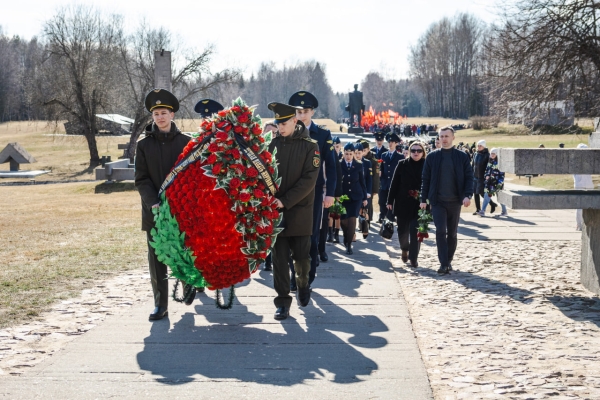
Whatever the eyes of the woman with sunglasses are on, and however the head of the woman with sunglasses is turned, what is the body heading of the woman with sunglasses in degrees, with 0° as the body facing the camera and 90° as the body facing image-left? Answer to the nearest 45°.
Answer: approximately 0°

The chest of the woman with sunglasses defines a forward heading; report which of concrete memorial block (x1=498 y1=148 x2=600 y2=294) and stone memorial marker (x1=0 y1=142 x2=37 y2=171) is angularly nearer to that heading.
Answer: the concrete memorial block

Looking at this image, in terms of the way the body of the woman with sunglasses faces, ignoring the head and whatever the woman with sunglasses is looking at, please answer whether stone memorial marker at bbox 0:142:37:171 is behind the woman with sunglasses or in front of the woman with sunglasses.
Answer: behind

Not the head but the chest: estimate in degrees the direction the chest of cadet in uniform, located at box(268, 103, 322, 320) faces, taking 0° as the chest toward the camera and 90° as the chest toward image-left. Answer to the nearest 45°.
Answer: approximately 45°

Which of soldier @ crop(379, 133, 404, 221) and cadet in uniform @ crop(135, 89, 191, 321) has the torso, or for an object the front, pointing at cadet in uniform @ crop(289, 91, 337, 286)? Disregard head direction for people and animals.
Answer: the soldier

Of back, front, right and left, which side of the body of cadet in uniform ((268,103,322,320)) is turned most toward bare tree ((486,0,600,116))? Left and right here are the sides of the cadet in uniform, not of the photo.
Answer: back

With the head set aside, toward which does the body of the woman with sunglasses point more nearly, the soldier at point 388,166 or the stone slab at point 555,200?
the stone slab

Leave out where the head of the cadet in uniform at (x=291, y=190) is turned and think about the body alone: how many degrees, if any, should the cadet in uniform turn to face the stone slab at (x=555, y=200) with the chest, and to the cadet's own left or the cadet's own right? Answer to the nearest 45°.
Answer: approximately 135° to the cadet's own left
